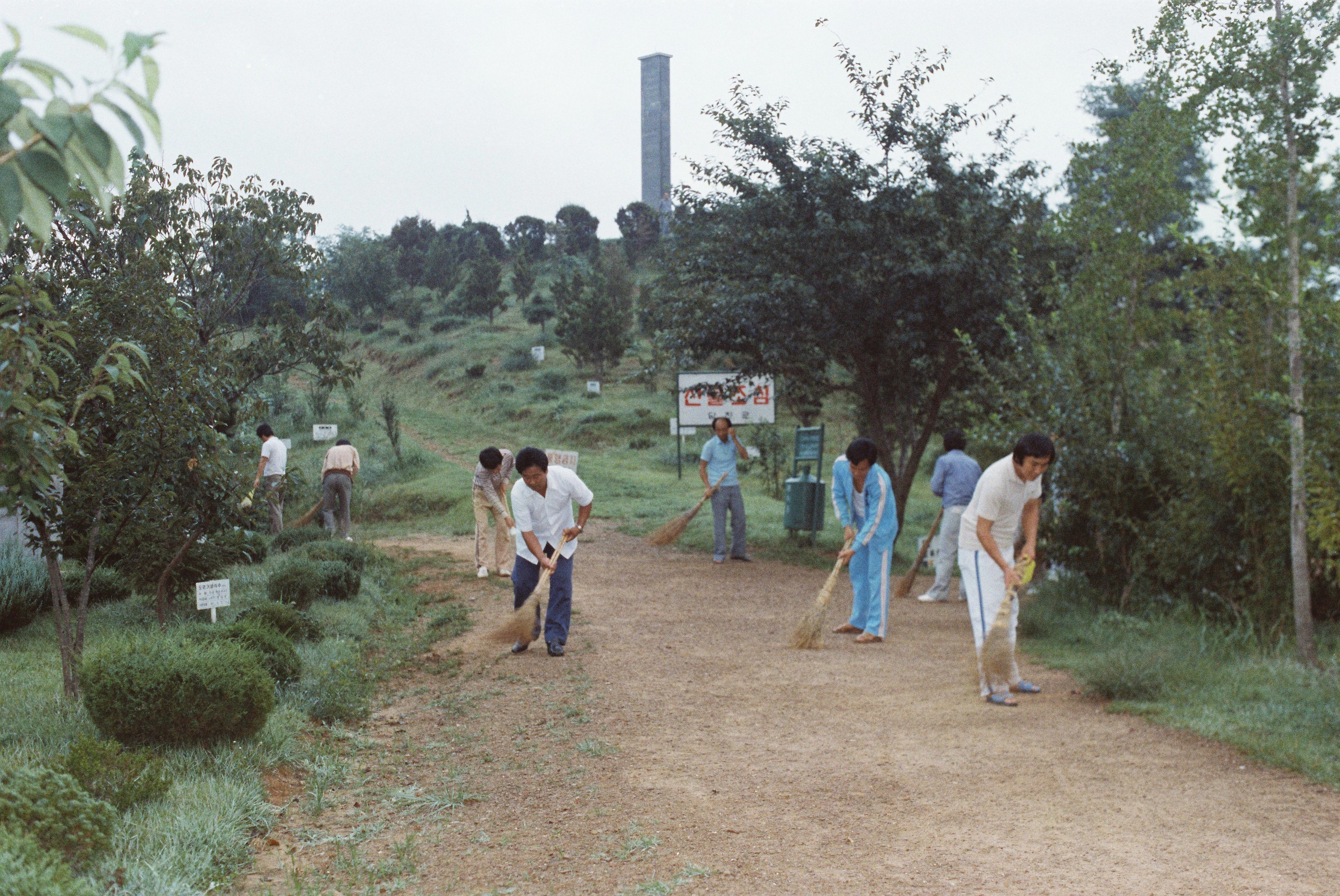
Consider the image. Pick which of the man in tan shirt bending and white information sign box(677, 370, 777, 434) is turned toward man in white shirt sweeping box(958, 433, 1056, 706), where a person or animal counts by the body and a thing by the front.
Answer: the white information sign

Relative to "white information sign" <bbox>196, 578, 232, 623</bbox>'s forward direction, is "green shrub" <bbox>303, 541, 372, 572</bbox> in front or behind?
behind

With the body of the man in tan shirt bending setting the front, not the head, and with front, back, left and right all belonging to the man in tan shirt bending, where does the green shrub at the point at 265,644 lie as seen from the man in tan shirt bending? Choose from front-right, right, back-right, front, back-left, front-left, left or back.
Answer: back

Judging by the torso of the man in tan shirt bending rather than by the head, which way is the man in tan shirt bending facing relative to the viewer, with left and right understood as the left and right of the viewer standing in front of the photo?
facing away from the viewer

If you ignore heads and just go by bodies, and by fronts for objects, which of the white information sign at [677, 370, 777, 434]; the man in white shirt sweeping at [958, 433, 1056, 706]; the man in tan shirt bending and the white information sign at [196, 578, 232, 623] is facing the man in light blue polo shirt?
the white information sign at [677, 370, 777, 434]
